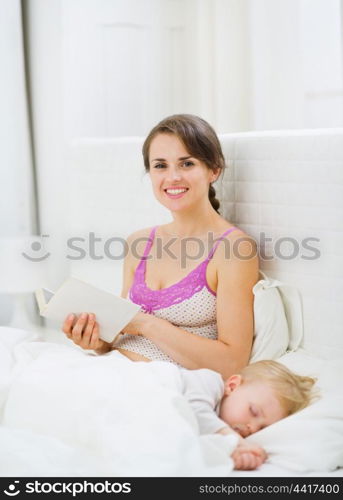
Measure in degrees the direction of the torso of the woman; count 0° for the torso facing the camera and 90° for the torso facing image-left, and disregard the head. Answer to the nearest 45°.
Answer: approximately 45°

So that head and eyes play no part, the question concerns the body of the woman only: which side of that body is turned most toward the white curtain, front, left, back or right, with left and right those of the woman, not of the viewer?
right
